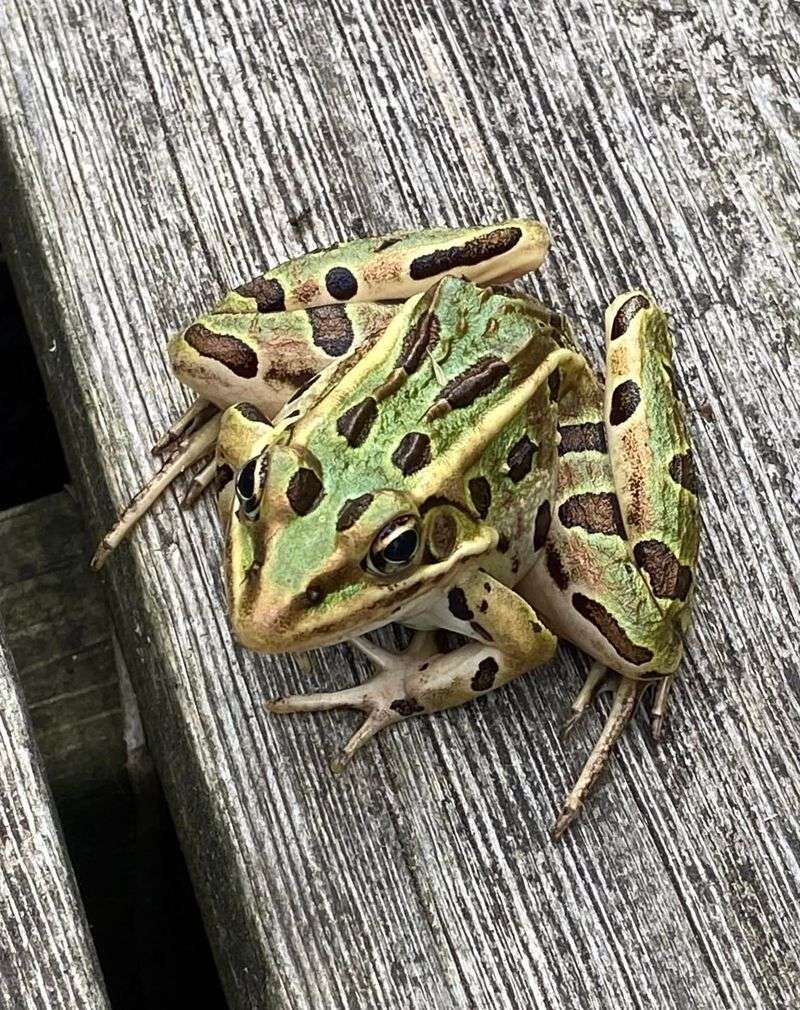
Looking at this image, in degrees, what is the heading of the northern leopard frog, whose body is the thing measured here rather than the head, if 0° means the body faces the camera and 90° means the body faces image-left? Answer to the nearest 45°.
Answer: approximately 45°
